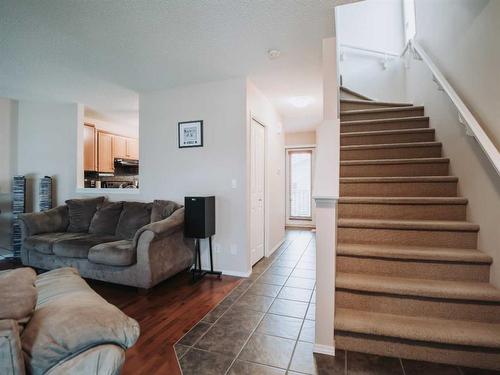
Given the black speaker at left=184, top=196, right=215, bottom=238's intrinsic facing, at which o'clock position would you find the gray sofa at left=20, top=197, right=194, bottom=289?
The gray sofa is roughly at 2 o'clock from the black speaker.

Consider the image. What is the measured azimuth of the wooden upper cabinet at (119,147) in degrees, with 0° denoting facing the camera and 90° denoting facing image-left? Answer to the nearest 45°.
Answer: approximately 315°

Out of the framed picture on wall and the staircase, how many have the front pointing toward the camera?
2

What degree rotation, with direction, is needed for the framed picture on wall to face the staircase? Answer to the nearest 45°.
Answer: approximately 45° to its left

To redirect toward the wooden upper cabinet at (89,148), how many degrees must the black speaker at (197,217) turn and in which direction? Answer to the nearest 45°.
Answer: approximately 90° to its right

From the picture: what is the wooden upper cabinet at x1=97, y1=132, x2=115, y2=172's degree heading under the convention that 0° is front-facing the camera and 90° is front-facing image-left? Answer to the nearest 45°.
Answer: approximately 315°

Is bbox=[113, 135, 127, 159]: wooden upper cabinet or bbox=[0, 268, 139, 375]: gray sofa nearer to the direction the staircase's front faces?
the gray sofa

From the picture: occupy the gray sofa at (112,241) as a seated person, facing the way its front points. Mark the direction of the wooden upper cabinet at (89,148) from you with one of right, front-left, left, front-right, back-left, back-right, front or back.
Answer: back-right
